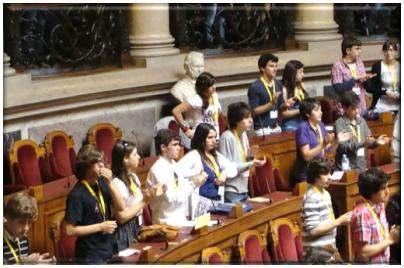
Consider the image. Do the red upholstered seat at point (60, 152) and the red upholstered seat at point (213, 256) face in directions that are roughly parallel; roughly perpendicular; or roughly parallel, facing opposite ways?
roughly parallel

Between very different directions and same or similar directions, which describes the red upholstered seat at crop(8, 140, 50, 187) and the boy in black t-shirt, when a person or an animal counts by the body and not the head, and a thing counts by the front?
same or similar directions

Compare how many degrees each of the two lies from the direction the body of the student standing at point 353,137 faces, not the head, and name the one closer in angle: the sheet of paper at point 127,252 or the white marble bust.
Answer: the sheet of paper

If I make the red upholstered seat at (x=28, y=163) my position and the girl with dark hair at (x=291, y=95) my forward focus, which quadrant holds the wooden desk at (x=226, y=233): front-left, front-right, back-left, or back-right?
front-right
